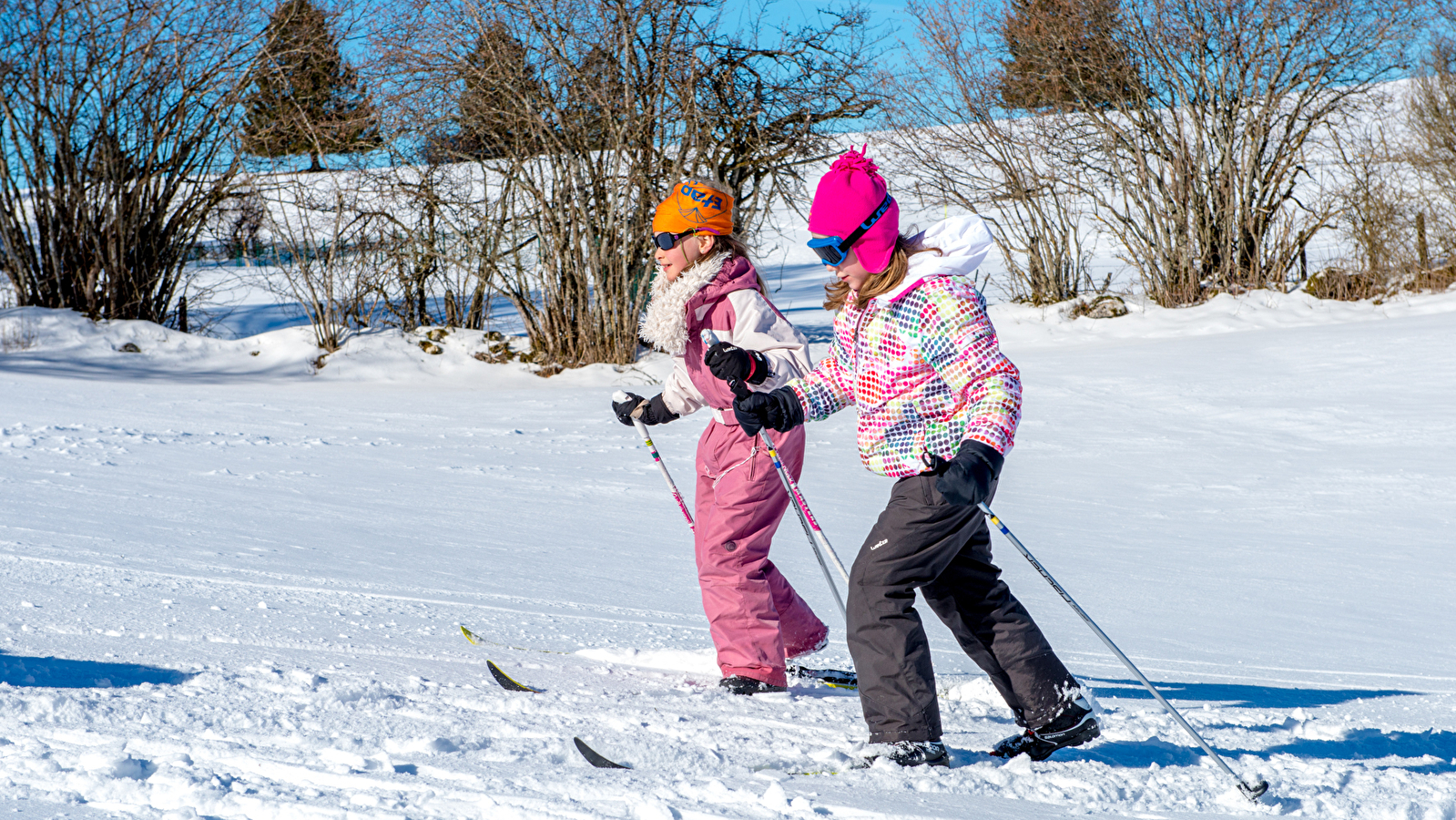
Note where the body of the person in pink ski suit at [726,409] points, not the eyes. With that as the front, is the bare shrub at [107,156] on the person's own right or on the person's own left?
on the person's own right

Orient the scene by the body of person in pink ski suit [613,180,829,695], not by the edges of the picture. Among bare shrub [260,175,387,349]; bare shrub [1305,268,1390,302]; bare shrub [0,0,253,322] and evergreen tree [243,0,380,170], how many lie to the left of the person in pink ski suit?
0

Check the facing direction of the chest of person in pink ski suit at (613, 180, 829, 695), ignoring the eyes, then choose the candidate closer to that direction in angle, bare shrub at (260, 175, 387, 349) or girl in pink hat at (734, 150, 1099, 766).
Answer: the bare shrub

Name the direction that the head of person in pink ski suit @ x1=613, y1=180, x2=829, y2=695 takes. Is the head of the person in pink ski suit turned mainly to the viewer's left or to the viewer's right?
to the viewer's left

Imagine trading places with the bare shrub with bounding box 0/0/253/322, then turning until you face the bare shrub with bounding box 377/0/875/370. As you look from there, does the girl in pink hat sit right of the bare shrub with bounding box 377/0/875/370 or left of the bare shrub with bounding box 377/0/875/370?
right

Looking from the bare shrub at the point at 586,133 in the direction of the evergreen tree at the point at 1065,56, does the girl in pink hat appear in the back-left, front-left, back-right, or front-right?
back-right

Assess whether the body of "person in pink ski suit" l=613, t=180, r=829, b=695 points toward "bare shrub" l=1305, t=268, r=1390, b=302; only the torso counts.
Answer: no

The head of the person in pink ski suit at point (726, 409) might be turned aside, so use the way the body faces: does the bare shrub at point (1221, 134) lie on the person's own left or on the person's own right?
on the person's own right

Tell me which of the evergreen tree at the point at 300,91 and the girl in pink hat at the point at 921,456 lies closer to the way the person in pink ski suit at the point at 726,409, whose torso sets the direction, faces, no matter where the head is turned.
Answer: the evergreen tree

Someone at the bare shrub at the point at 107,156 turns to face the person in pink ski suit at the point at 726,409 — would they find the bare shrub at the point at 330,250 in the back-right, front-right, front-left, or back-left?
front-left

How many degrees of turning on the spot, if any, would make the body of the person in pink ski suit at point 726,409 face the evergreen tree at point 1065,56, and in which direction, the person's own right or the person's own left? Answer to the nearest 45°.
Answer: approximately 90° to the person's own right

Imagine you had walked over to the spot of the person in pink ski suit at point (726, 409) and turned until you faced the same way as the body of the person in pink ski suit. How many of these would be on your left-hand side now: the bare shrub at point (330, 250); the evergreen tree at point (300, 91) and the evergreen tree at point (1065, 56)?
0

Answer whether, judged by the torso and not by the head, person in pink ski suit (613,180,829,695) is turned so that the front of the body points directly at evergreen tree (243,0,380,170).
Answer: no
